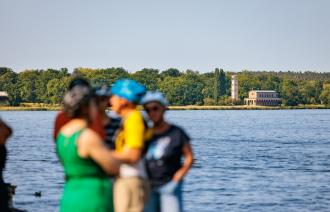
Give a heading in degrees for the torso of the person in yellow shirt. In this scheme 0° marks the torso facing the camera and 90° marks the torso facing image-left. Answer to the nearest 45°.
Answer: approximately 90°

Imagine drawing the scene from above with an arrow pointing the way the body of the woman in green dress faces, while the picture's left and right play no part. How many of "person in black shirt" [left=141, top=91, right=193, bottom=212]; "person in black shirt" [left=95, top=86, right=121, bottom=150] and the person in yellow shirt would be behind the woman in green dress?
0

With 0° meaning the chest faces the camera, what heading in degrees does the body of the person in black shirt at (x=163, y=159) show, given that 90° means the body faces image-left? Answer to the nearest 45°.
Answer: approximately 45°

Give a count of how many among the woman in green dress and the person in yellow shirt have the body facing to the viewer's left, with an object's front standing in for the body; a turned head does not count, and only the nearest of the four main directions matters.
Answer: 1

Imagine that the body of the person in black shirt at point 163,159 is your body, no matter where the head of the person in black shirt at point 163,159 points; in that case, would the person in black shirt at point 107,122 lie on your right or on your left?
on your right

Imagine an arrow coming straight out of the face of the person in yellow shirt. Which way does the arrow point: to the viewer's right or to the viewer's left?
to the viewer's left

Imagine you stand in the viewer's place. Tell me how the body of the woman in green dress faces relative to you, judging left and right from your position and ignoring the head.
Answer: facing away from the viewer and to the right of the viewer

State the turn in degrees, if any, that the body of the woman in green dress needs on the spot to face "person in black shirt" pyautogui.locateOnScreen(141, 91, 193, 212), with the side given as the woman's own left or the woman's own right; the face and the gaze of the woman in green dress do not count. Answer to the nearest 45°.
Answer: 0° — they already face them
